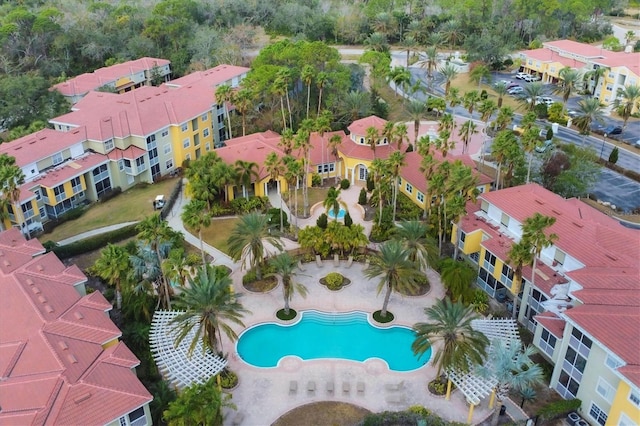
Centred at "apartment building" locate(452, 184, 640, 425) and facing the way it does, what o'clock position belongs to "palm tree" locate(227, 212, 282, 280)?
The palm tree is roughly at 1 o'clock from the apartment building.

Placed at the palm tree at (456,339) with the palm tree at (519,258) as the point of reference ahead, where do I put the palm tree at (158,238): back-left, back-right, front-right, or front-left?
back-left

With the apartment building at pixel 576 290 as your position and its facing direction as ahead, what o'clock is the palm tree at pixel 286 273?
The palm tree is roughly at 1 o'clock from the apartment building.

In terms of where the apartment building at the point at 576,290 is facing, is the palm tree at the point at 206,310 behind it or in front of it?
in front

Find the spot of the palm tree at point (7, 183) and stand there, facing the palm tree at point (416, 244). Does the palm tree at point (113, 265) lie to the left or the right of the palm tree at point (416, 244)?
right

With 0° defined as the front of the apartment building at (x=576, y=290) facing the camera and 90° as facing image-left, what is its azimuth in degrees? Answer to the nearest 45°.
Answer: approximately 45°

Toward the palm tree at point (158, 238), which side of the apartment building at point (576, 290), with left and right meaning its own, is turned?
front

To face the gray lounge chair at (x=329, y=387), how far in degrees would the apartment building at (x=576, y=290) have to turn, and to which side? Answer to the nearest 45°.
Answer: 0° — it already faces it

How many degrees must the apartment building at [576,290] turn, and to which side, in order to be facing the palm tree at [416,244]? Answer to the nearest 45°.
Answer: approximately 45° to its right

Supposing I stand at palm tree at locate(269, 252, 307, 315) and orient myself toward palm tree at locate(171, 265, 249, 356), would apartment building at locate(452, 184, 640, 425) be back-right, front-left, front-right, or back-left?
back-left

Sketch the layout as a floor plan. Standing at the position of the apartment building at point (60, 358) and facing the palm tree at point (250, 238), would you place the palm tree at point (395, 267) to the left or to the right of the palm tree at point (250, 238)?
right

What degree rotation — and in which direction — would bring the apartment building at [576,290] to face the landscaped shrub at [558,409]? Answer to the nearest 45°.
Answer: approximately 45° to its left
